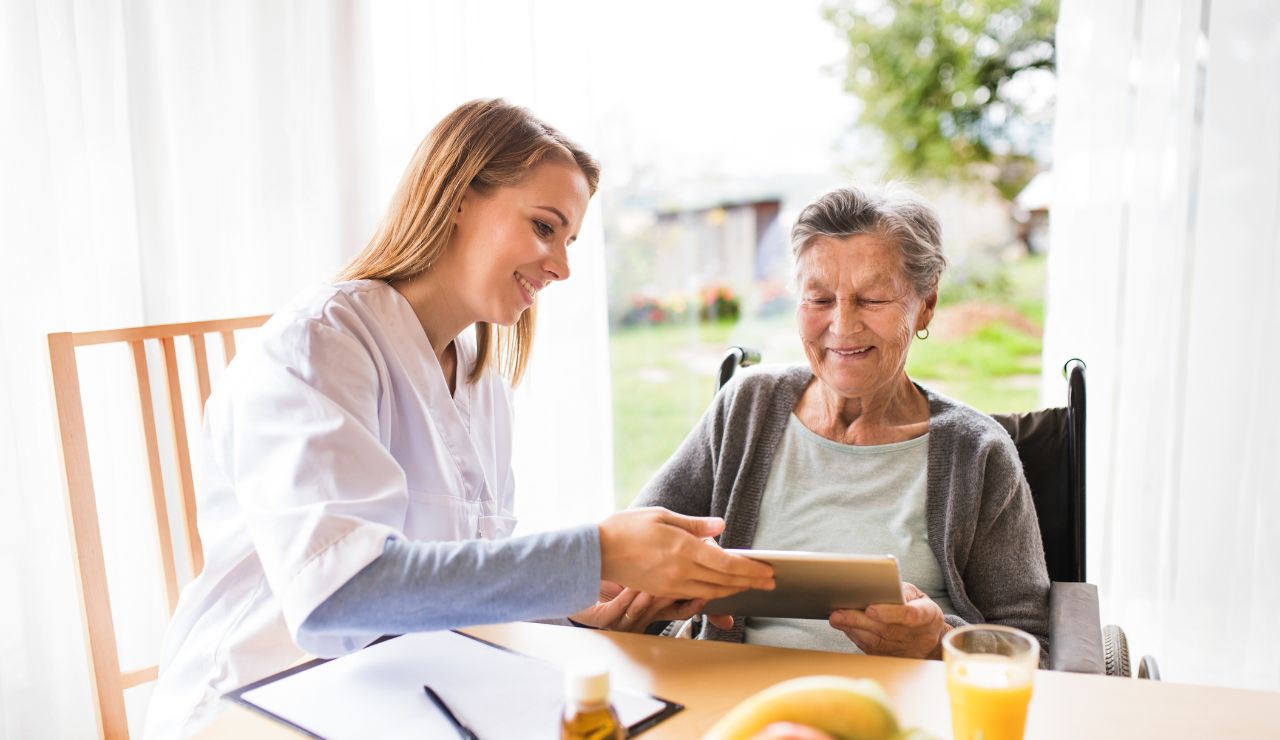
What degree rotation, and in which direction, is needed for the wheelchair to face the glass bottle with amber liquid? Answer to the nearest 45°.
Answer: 0° — it already faces it

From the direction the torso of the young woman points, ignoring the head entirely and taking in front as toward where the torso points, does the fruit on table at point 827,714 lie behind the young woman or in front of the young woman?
in front

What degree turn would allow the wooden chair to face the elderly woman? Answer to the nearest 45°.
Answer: approximately 45° to its left

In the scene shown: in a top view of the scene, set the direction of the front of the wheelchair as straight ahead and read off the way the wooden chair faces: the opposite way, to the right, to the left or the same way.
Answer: to the left

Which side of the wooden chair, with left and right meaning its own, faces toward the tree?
left

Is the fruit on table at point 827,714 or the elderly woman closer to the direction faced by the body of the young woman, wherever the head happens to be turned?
the fruit on table

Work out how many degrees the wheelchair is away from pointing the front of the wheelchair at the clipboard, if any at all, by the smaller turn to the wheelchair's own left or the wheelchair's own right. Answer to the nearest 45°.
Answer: approximately 45° to the wheelchair's own right

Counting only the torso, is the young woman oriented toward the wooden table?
yes

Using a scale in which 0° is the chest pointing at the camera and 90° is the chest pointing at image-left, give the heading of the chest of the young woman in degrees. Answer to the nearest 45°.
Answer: approximately 315°

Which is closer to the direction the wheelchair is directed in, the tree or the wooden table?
the wooden table

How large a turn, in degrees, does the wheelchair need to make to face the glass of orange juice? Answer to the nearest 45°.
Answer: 0° — it already faces it

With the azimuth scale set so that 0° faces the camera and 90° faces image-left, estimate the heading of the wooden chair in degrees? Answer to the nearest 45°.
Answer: approximately 315°
